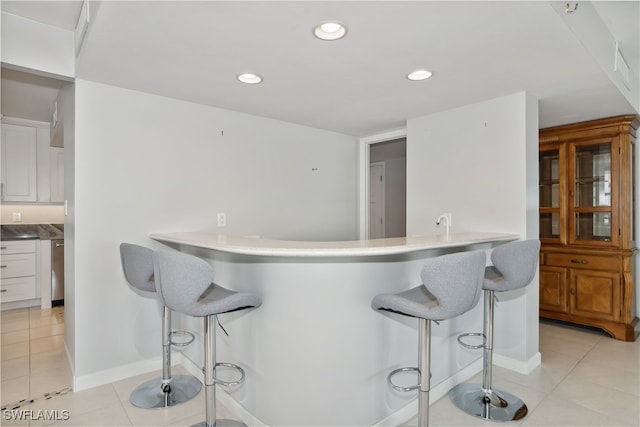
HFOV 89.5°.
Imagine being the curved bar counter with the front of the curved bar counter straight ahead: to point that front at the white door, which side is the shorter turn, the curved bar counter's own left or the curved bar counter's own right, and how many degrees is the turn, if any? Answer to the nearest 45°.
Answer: approximately 180°

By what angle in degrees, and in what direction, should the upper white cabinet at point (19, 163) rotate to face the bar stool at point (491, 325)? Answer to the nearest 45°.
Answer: approximately 45° to its left

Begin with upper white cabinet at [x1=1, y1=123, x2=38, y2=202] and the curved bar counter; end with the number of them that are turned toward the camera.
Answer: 2

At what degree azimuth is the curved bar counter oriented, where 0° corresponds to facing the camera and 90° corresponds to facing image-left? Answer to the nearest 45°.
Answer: approximately 0°
